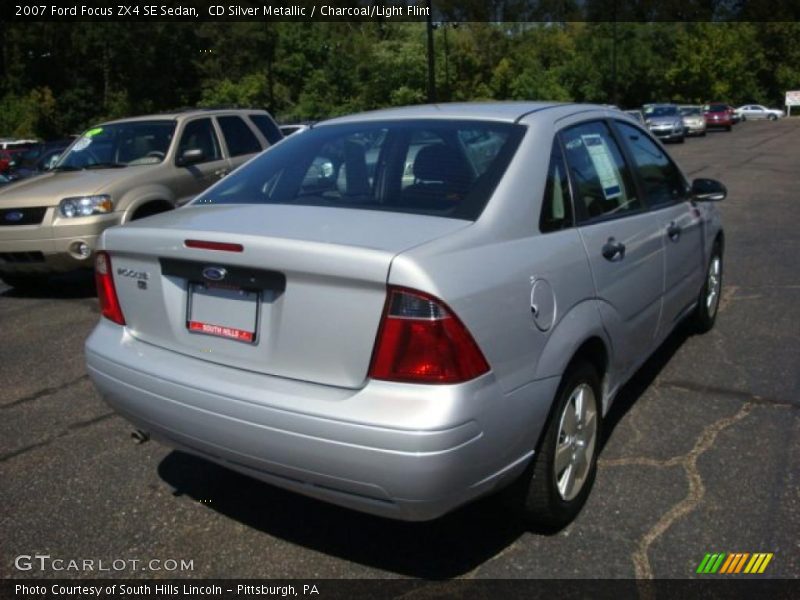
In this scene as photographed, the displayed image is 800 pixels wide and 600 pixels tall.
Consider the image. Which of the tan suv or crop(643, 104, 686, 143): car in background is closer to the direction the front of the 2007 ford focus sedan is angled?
the car in background

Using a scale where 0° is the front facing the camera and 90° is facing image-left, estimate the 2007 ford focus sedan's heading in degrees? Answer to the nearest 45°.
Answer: approximately 225°

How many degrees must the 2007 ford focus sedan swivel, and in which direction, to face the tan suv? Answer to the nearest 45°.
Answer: approximately 90° to its left

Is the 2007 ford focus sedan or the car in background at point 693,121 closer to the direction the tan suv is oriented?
the 2007 ford focus sedan

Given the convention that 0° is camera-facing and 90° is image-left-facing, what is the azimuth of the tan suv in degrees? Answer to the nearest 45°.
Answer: approximately 45°

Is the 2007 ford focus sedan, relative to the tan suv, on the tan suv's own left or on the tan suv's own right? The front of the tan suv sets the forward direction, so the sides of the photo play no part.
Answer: on the tan suv's own left

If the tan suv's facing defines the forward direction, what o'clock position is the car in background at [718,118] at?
The car in background is roughly at 6 o'clock from the tan suv.

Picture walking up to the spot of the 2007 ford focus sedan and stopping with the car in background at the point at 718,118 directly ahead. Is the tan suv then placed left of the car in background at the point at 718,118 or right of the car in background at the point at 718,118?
left

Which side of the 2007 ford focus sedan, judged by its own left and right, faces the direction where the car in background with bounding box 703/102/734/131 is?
front

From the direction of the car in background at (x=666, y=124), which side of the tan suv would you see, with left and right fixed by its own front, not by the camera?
back

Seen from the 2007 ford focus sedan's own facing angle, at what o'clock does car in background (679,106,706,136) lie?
The car in background is roughly at 11 o'clock from the 2007 ford focus sedan.

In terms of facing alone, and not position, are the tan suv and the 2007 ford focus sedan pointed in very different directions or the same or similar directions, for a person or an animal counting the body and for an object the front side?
very different directions

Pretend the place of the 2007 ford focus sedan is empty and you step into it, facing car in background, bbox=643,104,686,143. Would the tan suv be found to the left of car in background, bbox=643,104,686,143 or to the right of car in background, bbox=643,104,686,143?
left
